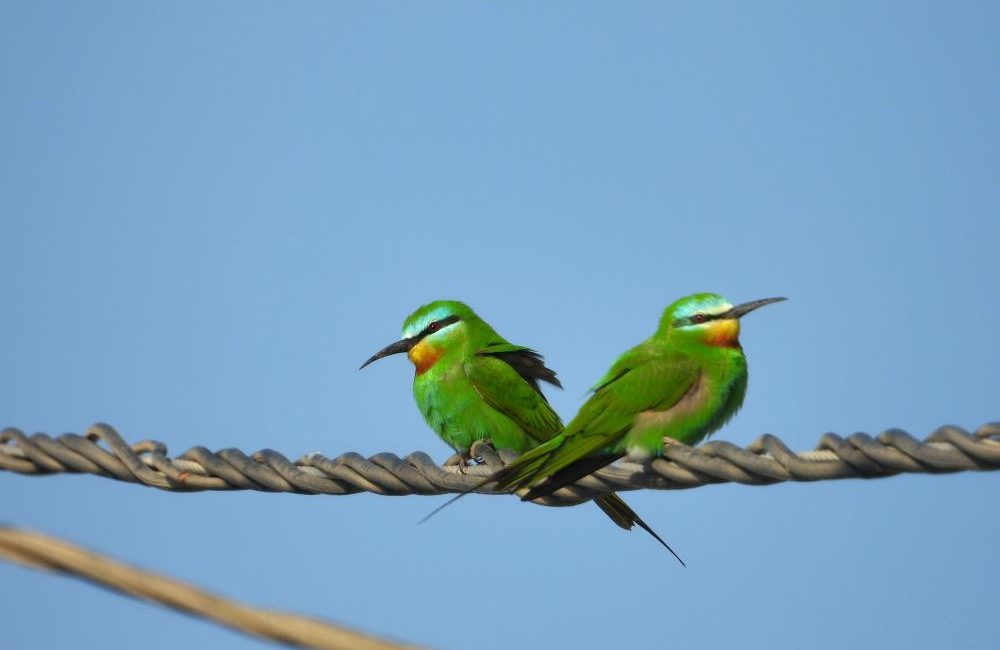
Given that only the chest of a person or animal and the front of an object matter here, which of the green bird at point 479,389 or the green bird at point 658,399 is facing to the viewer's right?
the green bird at point 658,399

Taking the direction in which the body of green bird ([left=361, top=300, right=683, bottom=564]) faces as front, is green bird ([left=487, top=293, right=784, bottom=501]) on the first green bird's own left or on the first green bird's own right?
on the first green bird's own left

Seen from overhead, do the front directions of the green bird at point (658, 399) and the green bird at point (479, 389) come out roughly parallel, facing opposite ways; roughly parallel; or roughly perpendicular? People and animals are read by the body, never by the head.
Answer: roughly parallel, facing opposite ways

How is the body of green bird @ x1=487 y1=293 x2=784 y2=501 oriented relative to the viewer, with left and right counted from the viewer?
facing to the right of the viewer

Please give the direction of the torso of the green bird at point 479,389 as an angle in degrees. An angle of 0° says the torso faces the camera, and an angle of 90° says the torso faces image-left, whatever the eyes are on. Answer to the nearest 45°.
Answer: approximately 90°

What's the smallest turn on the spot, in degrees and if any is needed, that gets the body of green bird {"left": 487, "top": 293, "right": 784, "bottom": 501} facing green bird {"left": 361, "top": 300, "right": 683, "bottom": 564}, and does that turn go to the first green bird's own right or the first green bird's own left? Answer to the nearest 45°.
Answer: approximately 135° to the first green bird's own left
